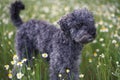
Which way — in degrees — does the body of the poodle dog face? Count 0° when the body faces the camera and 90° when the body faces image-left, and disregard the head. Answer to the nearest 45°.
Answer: approximately 315°
